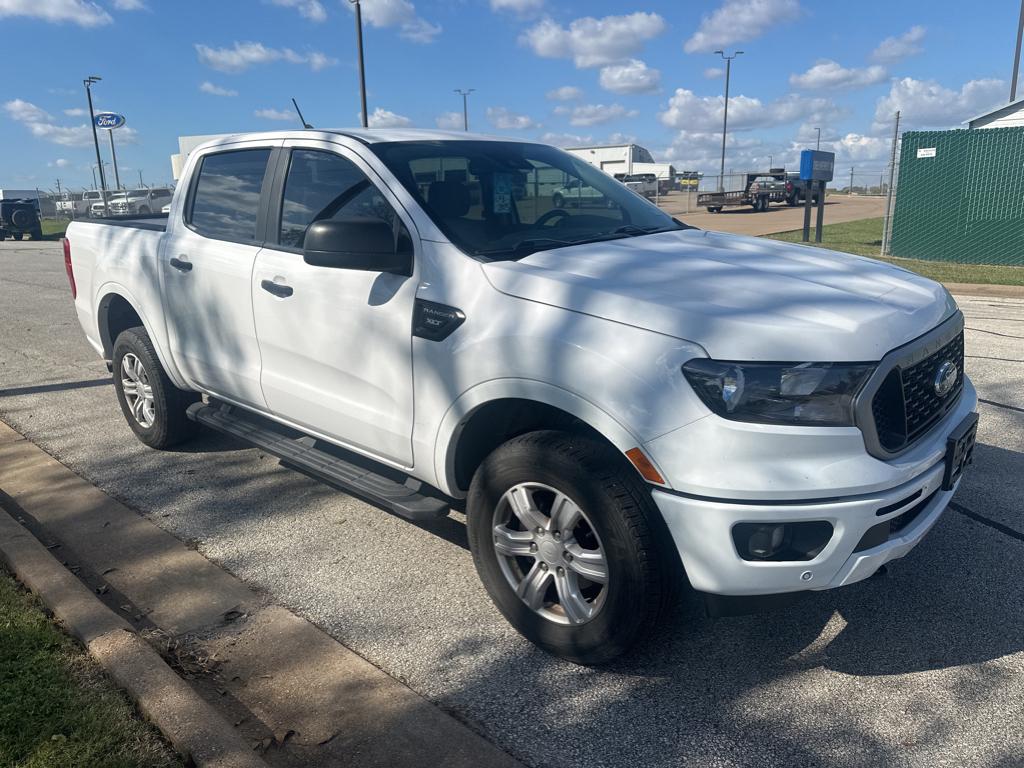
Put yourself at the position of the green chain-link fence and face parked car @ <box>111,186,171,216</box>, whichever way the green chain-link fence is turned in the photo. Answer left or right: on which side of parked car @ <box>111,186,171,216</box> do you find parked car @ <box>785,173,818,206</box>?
right

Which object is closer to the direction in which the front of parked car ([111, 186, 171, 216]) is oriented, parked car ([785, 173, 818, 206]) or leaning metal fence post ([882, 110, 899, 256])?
the leaning metal fence post

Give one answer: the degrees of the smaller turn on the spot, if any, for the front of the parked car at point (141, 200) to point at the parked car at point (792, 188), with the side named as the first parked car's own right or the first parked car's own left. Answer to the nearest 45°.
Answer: approximately 90° to the first parked car's own left

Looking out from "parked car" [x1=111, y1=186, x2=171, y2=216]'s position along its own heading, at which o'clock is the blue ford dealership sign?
The blue ford dealership sign is roughly at 4 o'clock from the parked car.

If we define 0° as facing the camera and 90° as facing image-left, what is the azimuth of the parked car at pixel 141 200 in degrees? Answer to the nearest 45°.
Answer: approximately 45°

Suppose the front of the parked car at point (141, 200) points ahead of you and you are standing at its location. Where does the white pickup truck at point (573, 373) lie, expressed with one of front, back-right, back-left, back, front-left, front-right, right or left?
front-left

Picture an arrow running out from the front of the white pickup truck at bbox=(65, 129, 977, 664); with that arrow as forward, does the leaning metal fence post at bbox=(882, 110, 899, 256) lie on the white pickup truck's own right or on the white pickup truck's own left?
on the white pickup truck's own left

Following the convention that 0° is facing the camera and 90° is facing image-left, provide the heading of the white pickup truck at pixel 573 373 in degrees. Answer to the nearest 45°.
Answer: approximately 315°

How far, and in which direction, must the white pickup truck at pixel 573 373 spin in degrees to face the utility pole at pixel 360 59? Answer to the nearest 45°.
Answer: approximately 135° to its left

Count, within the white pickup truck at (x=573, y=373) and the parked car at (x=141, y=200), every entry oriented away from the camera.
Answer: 0

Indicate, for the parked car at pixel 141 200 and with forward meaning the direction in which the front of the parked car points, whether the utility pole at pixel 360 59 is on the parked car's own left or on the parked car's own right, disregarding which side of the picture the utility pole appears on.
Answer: on the parked car's own left

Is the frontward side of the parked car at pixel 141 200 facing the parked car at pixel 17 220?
yes

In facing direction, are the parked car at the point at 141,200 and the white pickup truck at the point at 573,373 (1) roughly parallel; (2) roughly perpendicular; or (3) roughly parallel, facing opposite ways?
roughly perpendicular

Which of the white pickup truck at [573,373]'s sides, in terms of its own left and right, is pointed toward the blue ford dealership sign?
back

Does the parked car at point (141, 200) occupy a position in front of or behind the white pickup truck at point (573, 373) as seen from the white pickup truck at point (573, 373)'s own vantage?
behind
